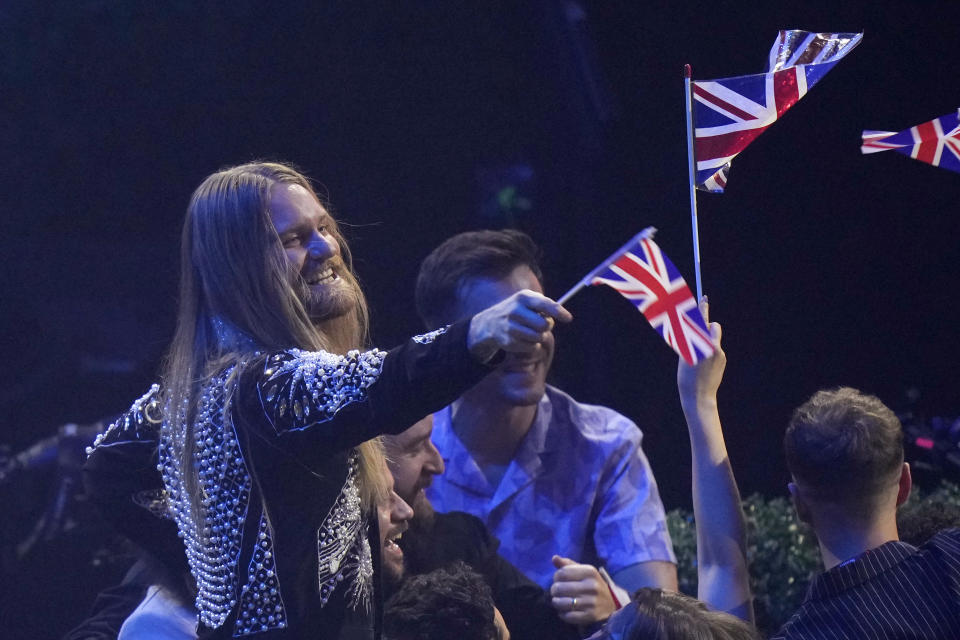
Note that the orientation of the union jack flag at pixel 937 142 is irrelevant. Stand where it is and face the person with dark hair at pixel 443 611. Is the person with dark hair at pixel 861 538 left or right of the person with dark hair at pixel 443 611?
left

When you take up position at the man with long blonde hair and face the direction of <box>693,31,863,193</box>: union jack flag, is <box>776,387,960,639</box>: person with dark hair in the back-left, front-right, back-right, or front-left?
front-right

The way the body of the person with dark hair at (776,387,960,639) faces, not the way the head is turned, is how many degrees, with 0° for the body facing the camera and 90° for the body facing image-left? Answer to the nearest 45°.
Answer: approximately 180°

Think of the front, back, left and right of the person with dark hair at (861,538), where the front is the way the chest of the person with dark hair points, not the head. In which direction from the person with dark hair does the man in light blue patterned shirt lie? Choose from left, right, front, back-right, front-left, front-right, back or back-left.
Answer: front-left

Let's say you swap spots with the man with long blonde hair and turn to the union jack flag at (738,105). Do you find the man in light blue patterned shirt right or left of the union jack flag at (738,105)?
left

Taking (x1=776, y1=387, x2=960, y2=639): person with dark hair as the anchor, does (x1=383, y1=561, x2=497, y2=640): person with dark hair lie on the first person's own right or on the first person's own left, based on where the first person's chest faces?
on the first person's own left
